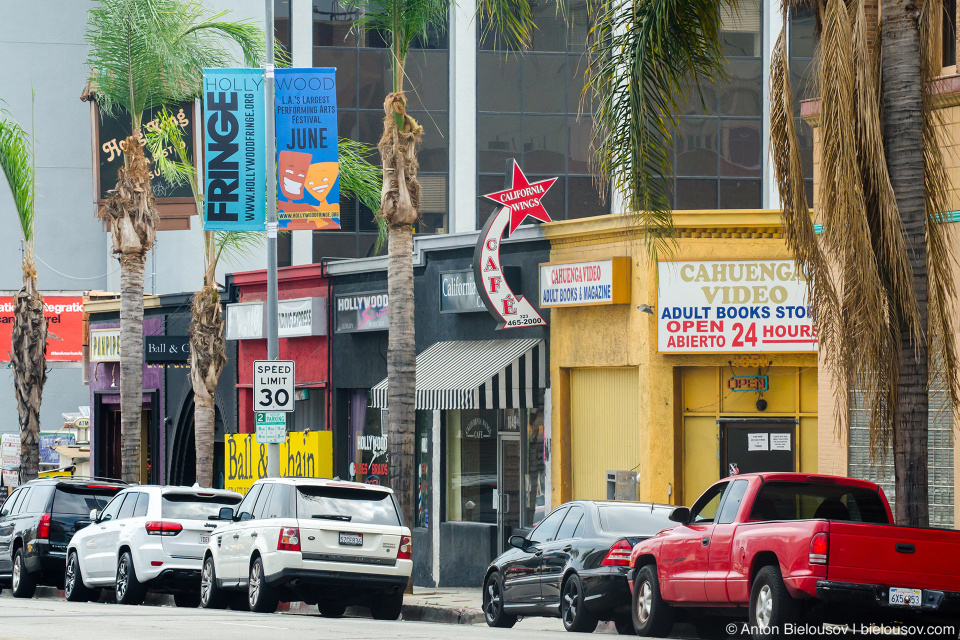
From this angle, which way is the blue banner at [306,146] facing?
toward the camera

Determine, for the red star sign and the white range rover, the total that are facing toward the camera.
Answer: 1

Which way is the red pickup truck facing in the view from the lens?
facing away from the viewer and to the left of the viewer

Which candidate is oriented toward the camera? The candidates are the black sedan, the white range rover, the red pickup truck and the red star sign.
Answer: the red star sign

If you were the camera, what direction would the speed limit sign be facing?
facing the viewer

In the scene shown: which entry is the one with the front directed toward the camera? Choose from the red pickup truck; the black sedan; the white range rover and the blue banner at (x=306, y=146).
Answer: the blue banner

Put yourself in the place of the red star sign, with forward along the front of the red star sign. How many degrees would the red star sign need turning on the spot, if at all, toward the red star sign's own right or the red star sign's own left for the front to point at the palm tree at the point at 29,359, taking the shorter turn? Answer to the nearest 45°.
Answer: approximately 135° to the red star sign's own right

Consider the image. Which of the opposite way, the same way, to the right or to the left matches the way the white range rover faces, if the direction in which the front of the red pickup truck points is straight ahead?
the same way

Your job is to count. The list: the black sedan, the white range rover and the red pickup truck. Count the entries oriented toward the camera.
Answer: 0

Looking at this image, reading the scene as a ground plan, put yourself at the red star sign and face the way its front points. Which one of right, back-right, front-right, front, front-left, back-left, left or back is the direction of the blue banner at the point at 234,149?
right

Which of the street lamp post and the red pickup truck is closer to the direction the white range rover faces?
the street lamp post

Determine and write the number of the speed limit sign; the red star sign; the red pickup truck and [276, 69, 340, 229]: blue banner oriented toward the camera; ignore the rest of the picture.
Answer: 3

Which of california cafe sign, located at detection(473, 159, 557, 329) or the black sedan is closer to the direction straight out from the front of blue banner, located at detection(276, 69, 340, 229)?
the black sedan

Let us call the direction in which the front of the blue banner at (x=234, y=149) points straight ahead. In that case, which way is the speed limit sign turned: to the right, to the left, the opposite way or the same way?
the same way

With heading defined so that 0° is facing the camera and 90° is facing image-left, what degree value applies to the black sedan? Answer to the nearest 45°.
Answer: approximately 135°

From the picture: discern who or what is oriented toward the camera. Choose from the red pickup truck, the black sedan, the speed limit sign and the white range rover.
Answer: the speed limit sign

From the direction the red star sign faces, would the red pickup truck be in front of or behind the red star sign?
in front

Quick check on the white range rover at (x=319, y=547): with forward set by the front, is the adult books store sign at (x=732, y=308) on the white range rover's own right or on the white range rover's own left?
on the white range rover's own right

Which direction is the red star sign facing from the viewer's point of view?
toward the camera
